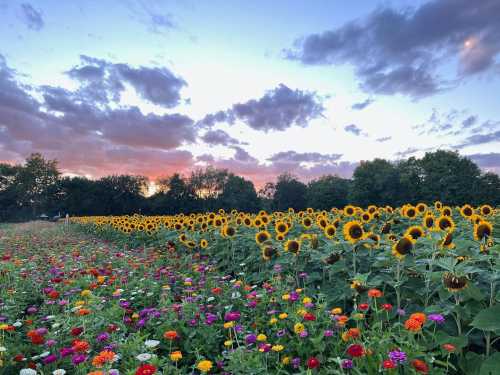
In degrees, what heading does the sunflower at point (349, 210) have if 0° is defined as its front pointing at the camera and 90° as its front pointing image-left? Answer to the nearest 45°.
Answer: approximately 0°

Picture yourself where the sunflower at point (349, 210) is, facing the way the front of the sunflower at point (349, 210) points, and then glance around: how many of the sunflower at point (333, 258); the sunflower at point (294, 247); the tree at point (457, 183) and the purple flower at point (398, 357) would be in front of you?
3

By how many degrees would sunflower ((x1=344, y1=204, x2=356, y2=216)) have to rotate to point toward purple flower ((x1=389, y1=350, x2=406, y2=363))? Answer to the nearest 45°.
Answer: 0° — it already faces it

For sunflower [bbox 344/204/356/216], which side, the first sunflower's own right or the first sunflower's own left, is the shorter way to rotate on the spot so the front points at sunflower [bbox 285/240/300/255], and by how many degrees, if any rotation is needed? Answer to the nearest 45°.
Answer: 0° — it already faces it

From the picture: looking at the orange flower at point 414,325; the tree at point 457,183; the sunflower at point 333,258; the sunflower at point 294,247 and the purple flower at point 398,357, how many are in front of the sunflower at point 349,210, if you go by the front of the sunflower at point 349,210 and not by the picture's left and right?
4

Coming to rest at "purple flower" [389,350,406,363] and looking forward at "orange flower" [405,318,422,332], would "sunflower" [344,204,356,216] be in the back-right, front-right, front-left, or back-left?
front-left

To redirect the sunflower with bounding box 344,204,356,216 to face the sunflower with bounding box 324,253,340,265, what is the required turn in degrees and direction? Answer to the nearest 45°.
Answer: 0° — it already faces it

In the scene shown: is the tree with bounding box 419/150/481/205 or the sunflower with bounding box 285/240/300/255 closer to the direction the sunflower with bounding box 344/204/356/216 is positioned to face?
the sunflower

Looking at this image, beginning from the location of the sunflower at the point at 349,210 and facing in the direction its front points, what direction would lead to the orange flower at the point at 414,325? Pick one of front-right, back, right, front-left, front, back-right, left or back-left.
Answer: front

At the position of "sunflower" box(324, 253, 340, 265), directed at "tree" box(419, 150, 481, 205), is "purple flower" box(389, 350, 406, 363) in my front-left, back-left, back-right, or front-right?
back-right

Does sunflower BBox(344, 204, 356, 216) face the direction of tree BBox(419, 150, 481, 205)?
no

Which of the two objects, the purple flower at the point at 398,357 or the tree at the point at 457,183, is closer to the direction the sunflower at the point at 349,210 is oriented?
the purple flower

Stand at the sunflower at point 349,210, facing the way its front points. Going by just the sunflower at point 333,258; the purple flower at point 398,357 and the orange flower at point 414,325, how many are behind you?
0

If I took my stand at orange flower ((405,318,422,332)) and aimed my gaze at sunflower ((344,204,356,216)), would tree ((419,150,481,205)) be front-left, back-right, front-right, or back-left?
front-right

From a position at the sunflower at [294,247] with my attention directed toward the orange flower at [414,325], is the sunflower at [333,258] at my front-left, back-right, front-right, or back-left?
front-left
